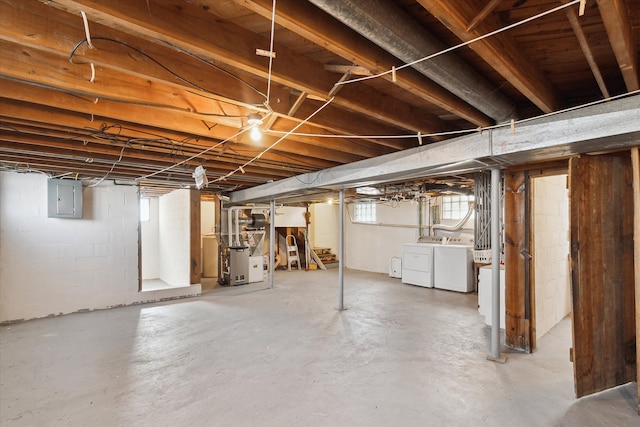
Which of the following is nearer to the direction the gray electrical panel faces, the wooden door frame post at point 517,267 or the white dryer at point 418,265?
the wooden door frame post

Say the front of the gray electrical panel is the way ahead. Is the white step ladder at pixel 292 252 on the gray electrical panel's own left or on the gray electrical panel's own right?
on the gray electrical panel's own left

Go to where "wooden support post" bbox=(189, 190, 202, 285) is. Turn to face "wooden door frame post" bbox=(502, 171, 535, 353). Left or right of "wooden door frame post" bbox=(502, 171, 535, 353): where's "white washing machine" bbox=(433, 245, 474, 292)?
left

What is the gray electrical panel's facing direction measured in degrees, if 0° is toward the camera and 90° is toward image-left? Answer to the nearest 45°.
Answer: approximately 0°

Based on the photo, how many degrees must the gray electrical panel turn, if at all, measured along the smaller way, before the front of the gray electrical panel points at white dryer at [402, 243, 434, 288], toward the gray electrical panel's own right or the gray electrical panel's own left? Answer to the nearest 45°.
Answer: approximately 90° to the gray electrical panel's own left

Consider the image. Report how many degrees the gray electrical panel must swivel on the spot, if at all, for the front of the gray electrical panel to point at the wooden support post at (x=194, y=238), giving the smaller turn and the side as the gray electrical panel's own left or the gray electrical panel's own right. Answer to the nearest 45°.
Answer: approximately 90° to the gray electrical panel's own left
